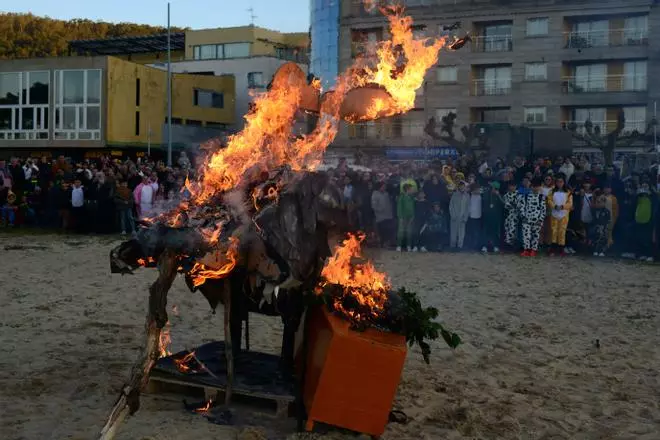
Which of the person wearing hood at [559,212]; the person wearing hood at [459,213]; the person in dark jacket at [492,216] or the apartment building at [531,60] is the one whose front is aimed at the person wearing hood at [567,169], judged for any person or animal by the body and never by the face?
the apartment building

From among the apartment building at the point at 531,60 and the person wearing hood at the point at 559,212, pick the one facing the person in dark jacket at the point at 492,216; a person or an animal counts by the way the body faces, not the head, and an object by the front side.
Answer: the apartment building

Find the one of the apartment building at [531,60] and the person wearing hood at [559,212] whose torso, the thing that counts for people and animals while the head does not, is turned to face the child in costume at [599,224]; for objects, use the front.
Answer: the apartment building

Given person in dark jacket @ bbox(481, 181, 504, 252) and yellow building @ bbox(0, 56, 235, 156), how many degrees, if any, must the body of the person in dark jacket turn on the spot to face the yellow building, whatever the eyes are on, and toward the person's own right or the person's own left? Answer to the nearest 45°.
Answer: approximately 135° to the person's own right

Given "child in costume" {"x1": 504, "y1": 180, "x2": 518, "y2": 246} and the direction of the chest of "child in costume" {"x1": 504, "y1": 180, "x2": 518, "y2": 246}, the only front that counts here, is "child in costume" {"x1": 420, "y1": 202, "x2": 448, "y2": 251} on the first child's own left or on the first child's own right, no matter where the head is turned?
on the first child's own right

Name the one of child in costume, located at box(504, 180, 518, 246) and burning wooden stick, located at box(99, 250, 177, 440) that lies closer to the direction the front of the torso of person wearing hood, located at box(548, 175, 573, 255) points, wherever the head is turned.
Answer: the burning wooden stick

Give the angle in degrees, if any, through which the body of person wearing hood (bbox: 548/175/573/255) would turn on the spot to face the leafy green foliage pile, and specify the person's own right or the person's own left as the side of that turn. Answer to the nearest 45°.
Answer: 0° — they already face it
